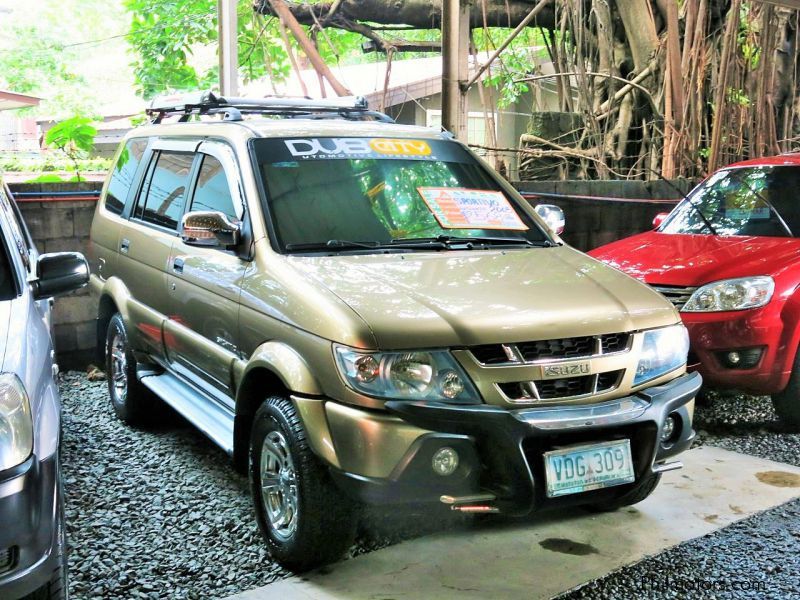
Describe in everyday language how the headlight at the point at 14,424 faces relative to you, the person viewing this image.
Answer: facing the viewer and to the left of the viewer

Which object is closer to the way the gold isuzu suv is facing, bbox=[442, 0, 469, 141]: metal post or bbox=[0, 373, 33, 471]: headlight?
the headlight

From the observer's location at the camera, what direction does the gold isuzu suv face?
facing the viewer and to the right of the viewer

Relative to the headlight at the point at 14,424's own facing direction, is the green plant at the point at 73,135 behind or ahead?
behind

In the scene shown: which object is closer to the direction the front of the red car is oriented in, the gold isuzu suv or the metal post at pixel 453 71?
the gold isuzu suv

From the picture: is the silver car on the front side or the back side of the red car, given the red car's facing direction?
on the front side

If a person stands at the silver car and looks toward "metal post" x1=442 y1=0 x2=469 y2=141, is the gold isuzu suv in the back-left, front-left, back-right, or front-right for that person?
front-right

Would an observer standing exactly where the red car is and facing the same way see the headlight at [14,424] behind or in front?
in front

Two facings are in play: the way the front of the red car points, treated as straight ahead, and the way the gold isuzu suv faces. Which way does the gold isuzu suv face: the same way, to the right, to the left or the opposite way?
to the left

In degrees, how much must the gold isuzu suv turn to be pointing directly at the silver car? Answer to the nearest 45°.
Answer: approximately 90° to its right

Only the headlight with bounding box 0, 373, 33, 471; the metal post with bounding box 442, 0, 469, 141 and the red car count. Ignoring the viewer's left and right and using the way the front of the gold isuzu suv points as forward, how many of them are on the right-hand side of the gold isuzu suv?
1

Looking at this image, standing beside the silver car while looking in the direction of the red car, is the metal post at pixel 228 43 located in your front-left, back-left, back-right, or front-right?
front-left

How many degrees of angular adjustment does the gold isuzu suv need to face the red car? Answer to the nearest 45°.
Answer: approximately 90° to its left

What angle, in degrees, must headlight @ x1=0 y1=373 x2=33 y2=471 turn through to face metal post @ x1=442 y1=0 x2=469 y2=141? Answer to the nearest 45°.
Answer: approximately 180°

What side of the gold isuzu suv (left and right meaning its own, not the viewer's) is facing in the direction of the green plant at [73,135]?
back
